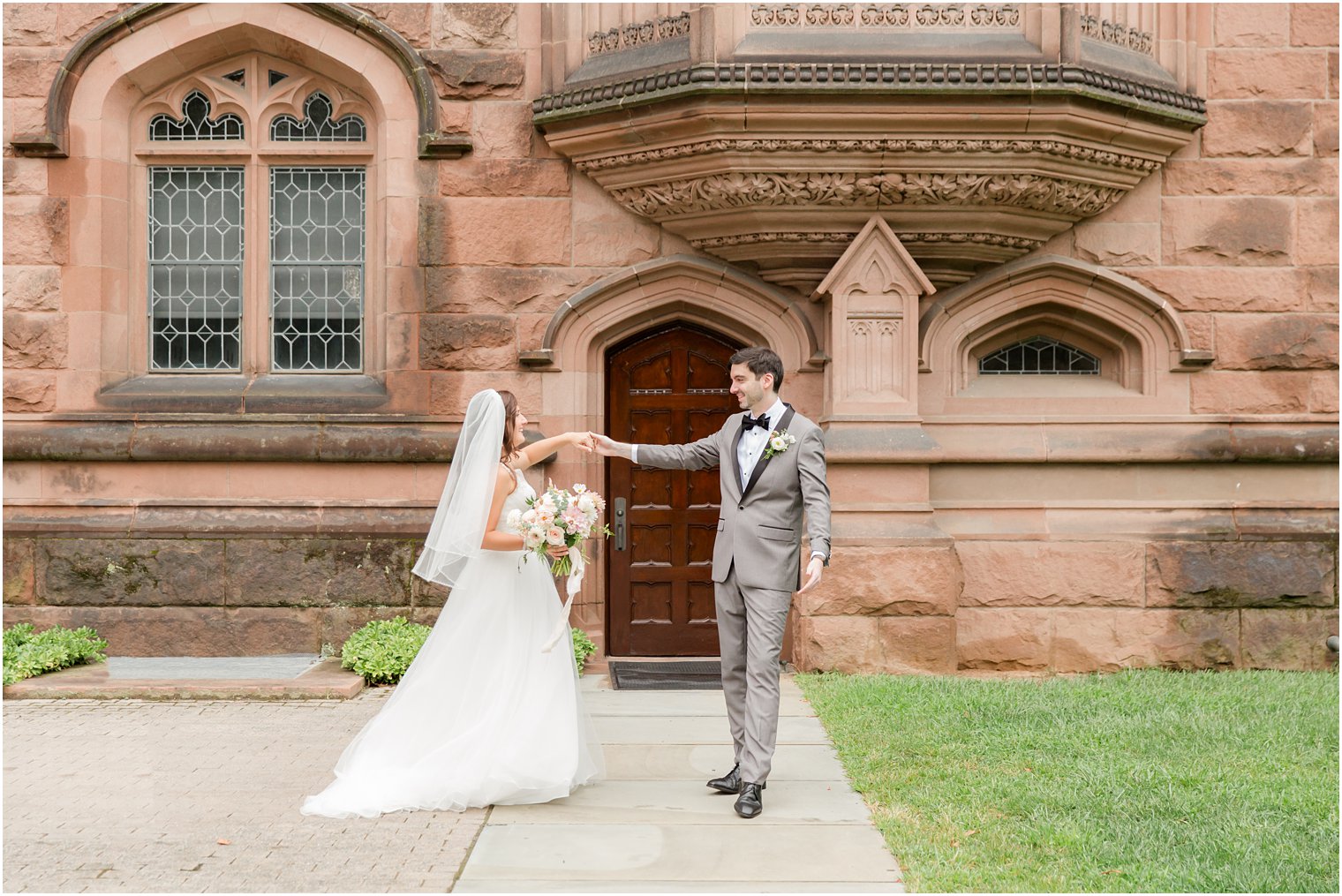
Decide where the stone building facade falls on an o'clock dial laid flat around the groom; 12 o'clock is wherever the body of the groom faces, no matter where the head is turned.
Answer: The stone building facade is roughly at 4 o'clock from the groom.

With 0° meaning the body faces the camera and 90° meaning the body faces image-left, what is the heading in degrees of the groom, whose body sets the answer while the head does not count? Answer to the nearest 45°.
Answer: approximately 45°

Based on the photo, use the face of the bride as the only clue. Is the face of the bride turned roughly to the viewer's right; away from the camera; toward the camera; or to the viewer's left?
to the viewer's right

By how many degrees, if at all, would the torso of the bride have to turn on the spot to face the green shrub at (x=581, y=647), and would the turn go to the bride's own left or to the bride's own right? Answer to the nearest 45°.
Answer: approximately 90° to the bride's own left

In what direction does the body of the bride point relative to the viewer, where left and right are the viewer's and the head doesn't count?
facing to the right of the viewer

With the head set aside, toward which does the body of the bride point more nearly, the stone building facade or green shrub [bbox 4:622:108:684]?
the stone building facade

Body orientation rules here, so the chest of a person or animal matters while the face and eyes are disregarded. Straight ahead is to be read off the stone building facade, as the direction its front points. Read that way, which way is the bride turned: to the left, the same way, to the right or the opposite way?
to the left

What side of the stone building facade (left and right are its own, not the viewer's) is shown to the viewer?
front

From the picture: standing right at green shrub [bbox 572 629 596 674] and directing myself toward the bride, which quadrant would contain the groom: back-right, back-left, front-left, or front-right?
front-left

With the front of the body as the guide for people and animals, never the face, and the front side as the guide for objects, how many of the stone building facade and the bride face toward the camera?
1

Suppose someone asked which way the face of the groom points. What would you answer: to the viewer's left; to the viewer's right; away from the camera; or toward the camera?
to the viewer's left

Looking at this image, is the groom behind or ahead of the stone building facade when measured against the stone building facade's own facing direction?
ahead

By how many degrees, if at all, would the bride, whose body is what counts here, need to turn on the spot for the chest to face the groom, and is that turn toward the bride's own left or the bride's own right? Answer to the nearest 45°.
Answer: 0° — they already face them

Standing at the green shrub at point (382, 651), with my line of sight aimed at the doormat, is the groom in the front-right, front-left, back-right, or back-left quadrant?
front-right

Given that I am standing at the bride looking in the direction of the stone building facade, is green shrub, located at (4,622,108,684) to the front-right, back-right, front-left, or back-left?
front-left
